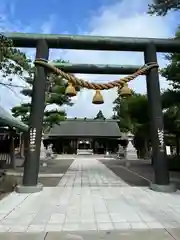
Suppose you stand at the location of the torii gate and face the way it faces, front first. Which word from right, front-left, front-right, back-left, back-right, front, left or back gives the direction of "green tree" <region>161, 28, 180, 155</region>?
back-left

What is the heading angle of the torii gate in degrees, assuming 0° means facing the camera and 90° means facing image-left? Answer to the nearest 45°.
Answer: approximately 0°

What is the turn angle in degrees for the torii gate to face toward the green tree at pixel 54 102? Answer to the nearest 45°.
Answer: approximately 180°

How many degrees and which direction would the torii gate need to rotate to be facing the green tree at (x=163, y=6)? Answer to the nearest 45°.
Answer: approximately 45° to its left
